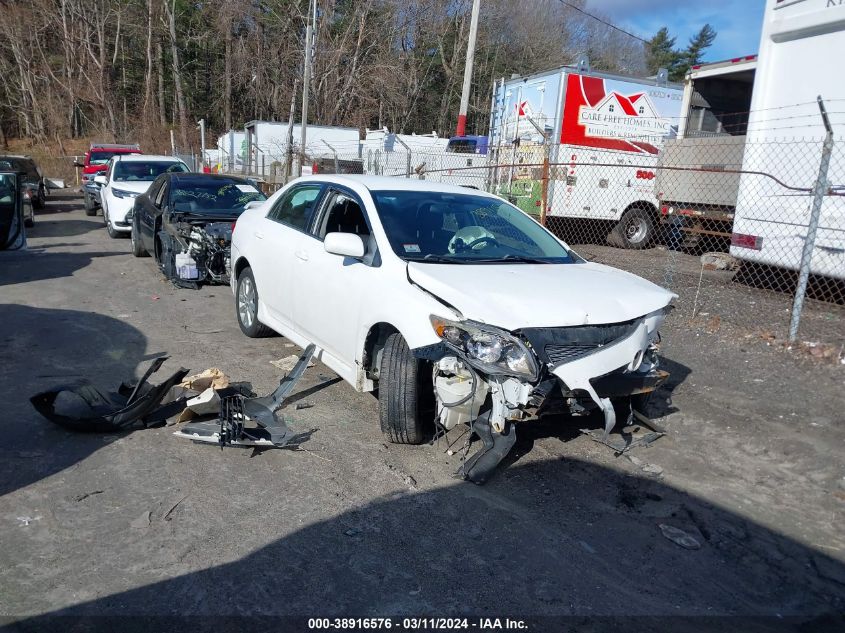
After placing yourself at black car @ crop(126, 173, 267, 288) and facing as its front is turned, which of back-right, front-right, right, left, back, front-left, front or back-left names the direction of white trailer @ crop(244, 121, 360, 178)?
back-left

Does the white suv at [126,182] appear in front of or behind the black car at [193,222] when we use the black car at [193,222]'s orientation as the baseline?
behind

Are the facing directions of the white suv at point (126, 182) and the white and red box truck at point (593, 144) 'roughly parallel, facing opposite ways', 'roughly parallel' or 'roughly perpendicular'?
roughly perpendicular

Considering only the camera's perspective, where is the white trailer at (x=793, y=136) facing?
facing away from the viewer and to the right of the viewer

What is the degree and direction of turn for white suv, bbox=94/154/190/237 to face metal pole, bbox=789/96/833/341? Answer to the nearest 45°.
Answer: approximately 45° to its left

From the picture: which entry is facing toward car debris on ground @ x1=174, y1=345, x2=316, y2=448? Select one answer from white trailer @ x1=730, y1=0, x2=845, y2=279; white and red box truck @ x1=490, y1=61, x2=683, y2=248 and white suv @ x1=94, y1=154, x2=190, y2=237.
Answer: the white suv

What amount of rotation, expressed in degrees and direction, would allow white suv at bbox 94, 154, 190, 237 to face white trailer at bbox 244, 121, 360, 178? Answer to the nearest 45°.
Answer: approximately 180°

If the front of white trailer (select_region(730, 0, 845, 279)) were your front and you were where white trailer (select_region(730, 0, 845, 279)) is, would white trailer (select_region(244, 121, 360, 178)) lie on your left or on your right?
on your left
